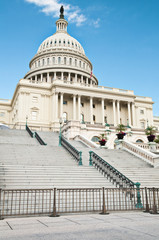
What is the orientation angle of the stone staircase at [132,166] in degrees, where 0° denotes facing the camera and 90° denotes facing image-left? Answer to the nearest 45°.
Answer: approximately 0°

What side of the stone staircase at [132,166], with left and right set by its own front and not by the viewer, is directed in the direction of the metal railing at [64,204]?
front
